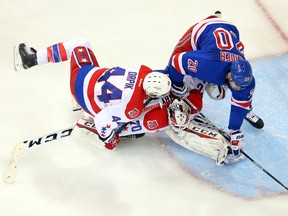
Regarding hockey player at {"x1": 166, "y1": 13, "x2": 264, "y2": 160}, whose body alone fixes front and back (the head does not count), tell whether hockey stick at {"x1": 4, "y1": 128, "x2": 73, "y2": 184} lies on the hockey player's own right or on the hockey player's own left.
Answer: on the hockey player's own right

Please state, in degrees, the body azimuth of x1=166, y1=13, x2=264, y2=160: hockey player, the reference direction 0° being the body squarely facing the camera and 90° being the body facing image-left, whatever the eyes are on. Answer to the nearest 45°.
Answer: approximately 315°
